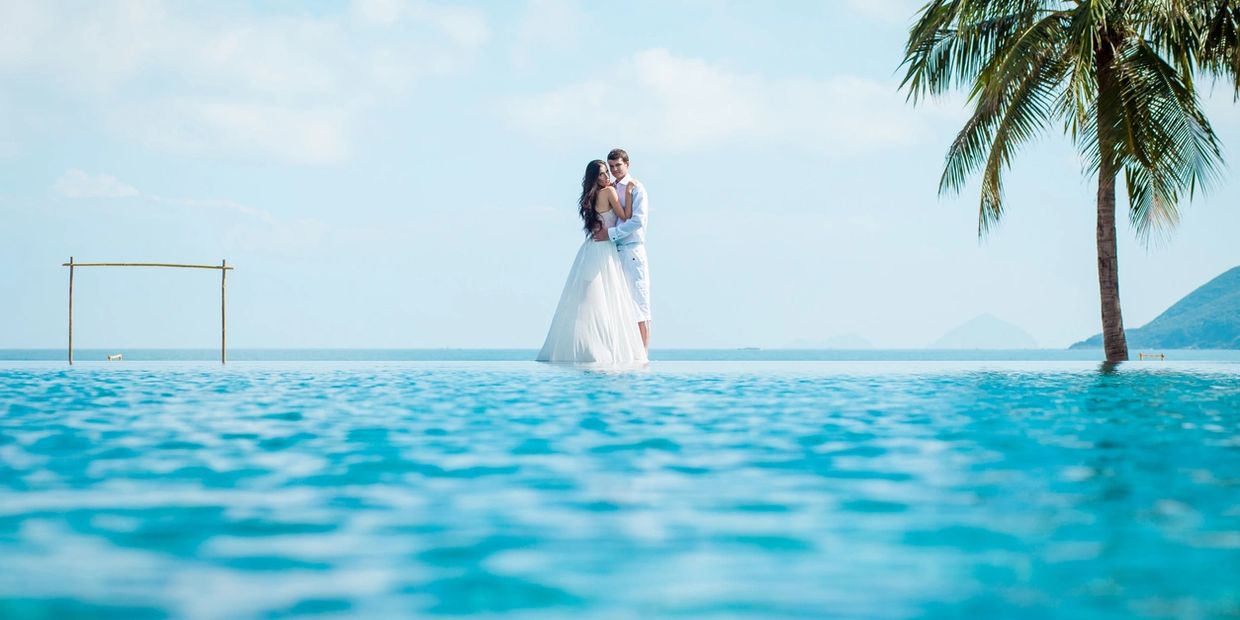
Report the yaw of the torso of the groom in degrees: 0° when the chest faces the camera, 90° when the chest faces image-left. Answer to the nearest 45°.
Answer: approximately 45°

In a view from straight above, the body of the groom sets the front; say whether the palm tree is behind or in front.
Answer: behind
